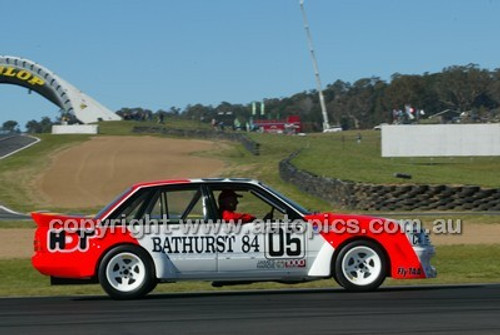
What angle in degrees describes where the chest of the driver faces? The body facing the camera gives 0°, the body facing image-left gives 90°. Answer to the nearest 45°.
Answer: approximately 270°

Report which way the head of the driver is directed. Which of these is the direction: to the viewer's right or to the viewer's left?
to the viewer's right

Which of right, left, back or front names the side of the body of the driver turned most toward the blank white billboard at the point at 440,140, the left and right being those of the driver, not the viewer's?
left

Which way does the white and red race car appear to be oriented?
to the viewer's right
